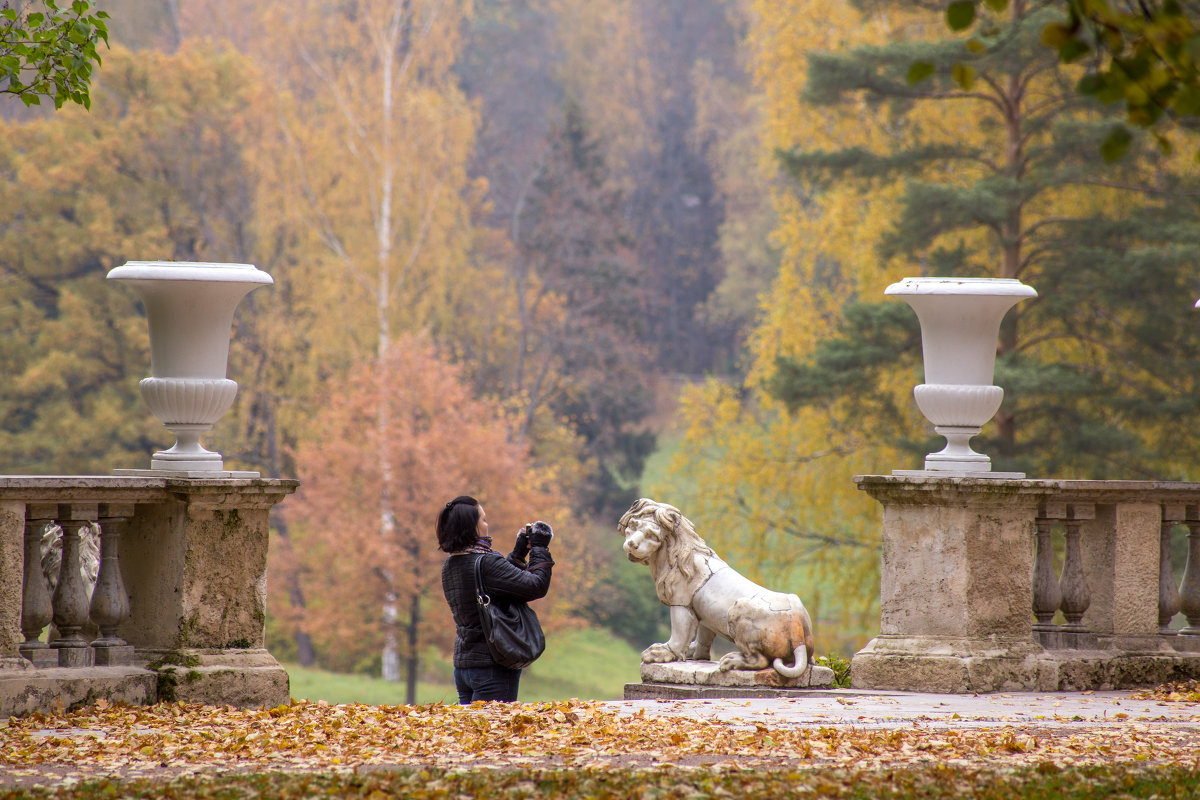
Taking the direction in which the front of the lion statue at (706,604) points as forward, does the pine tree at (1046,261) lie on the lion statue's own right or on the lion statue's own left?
on the lion statue's own right

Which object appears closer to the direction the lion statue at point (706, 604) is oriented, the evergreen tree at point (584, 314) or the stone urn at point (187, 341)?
the stone urn

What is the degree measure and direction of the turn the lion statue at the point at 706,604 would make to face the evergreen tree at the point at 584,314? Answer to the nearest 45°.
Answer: approximately 90° to its right

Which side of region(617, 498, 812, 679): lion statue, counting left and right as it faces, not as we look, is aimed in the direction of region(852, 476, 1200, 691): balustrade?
back

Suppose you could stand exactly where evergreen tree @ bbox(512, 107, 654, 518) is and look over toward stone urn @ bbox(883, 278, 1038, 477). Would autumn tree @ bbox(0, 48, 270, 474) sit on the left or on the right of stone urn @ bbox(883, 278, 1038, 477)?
right

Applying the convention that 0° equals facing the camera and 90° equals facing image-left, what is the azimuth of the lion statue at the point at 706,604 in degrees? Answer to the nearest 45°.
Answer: approximately 90°

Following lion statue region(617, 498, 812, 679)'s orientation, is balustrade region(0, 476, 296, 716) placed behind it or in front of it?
in front
